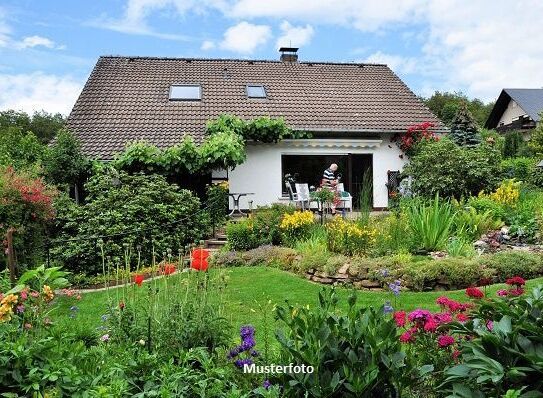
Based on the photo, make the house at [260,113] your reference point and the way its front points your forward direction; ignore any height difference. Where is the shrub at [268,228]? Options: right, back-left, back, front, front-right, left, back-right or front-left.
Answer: front

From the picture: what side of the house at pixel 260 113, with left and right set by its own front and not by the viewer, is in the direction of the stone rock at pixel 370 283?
front

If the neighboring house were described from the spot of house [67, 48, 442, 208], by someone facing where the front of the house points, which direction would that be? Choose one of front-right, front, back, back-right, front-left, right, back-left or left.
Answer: back-left

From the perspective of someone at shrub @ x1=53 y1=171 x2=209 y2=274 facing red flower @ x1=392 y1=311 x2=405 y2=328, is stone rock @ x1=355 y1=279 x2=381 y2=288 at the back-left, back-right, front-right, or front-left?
front-left

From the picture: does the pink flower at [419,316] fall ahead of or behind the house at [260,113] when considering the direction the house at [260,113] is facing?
ahead

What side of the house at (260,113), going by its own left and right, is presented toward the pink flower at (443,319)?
front

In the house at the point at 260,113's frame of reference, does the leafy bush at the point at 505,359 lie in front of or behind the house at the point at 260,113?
in front

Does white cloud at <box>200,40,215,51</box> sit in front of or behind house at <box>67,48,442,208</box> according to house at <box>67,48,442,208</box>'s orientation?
behind

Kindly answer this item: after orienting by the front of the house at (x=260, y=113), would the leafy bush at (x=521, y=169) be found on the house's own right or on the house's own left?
on the house's own left

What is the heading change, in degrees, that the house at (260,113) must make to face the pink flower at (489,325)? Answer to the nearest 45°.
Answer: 0° — it already faces it

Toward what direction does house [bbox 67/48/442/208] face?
toward the camera

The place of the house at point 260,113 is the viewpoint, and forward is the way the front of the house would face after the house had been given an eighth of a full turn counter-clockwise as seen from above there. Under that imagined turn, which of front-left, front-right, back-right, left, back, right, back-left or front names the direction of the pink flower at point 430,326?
front-right

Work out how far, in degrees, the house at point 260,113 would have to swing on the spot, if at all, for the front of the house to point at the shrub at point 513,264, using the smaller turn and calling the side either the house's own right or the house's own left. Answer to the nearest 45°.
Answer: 0° — it already faces it

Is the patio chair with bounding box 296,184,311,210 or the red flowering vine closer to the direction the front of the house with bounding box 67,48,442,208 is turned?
the patio chair

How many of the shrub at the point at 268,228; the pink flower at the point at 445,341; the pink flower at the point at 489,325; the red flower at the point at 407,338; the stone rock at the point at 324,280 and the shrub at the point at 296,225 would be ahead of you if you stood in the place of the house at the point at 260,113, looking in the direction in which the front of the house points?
6

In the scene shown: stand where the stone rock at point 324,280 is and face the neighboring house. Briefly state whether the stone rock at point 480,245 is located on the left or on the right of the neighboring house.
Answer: right

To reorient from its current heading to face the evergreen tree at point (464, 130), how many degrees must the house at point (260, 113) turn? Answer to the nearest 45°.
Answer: approximately 90° to its left

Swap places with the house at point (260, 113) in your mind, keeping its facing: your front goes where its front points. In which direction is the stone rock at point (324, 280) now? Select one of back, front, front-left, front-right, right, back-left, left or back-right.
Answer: front
